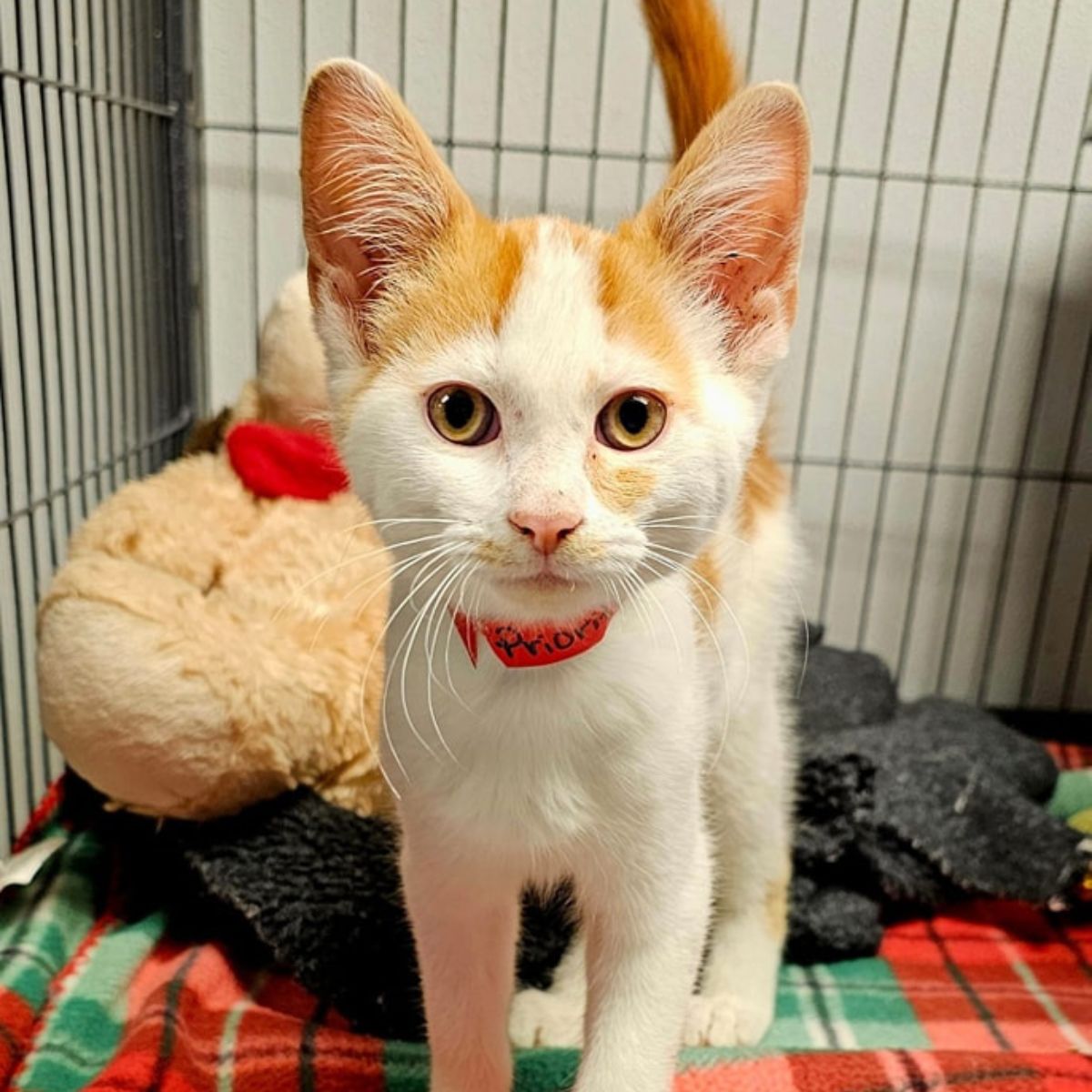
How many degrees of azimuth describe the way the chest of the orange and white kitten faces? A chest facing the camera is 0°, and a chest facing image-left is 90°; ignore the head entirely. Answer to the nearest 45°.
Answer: approximately 0°
